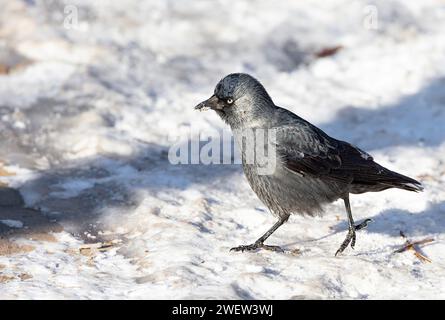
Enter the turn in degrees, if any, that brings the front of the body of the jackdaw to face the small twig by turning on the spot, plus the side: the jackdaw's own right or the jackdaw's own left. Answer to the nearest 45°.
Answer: approximately 180°

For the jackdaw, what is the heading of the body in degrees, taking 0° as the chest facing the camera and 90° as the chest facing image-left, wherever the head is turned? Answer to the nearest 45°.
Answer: approximately 90°
